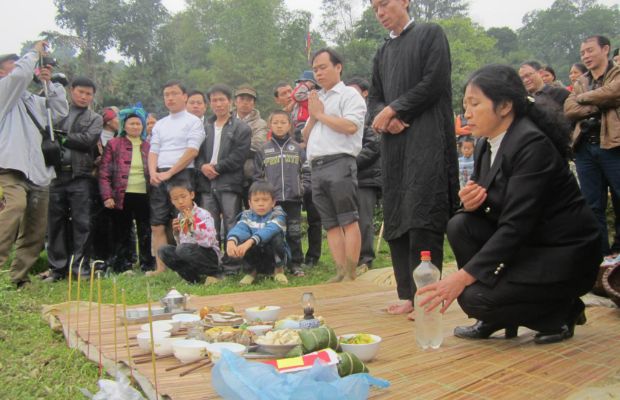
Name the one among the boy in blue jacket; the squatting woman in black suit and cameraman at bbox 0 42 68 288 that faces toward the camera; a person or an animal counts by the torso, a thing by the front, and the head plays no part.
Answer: the boy in blue jacket

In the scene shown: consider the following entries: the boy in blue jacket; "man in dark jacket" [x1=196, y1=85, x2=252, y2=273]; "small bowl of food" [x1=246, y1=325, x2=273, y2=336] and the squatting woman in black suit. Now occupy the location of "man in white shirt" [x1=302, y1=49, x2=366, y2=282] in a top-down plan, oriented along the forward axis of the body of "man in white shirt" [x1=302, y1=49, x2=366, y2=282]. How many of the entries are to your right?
2

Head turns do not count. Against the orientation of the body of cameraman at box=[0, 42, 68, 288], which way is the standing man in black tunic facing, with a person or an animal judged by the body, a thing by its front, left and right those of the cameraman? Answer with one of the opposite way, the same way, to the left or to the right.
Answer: the opposite way

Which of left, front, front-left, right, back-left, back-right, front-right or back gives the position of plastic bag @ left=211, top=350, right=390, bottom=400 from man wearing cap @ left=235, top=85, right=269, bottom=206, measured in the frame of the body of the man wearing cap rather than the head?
front

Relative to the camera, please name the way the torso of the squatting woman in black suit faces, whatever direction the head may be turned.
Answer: to the viewer's left

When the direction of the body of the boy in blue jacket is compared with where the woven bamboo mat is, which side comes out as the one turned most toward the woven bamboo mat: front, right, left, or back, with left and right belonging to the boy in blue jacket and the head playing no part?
front

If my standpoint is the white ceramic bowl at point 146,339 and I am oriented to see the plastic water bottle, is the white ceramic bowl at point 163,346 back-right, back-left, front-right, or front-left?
front-right

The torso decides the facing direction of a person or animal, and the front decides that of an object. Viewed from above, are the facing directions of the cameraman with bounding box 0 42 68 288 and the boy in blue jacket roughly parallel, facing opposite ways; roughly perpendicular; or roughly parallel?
roughly perpendicular

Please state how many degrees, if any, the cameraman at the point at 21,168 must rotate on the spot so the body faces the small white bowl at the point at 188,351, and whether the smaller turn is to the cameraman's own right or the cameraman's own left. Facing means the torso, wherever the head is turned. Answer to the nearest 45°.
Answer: approximately 90° to the cameraman's own right

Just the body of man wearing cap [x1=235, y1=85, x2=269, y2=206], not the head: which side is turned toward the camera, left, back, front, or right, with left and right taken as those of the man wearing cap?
front

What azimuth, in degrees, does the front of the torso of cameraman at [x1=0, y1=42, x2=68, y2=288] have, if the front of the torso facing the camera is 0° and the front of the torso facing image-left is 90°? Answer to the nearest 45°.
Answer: approximately 270°

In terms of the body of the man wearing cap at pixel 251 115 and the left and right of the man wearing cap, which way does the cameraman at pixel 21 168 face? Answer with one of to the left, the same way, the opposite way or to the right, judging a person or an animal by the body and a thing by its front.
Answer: to the left

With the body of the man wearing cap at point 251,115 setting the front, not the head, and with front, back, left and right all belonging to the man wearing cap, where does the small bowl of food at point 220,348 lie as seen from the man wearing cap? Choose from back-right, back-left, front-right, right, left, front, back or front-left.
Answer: front

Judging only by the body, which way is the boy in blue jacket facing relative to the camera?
toward the camera
